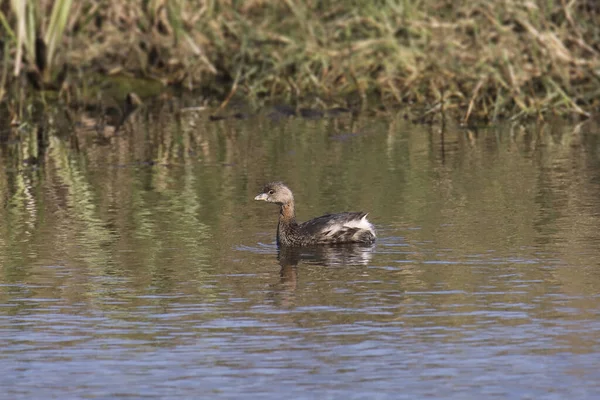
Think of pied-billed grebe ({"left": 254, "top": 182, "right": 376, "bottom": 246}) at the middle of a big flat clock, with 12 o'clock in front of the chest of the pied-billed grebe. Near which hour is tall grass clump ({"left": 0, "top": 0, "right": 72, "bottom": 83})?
The tall grass clump is roughly at 2 o'clock from the pied-billed grebe.

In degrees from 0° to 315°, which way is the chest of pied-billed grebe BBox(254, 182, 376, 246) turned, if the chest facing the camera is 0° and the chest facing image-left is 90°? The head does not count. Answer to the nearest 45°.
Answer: approximately 90°
